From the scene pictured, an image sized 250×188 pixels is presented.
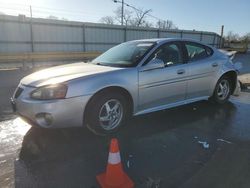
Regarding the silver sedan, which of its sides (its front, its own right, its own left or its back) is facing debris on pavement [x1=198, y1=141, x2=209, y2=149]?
left

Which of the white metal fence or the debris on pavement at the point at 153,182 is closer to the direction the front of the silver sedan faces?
the debris on pavement

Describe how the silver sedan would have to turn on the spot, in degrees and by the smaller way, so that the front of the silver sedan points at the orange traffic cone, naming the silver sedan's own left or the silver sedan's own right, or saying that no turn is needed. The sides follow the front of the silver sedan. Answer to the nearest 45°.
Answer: approximately 45° to the silver sedan's own left

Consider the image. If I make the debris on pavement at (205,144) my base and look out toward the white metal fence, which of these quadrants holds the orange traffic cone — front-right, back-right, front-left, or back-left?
back-left

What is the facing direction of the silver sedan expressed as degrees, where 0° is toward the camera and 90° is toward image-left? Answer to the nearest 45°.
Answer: approximately 45°

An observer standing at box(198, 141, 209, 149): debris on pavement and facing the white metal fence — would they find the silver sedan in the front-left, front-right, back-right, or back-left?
front-left

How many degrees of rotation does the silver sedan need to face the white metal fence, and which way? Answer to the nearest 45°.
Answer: approximately 135° to its right

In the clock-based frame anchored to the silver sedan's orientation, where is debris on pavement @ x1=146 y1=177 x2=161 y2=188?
The debris on pavement is roughly at 10 o'clock from the silver sedan.

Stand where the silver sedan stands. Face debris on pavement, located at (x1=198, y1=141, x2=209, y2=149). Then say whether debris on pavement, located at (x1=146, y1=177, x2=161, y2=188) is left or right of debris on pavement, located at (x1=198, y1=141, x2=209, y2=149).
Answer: right
